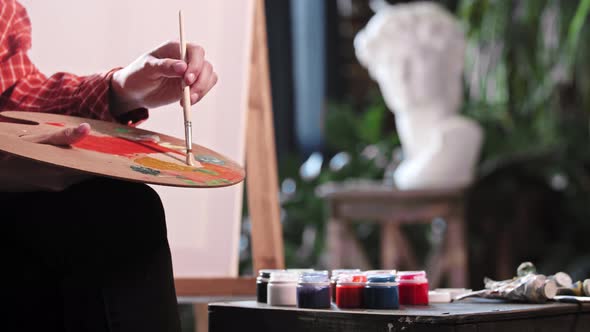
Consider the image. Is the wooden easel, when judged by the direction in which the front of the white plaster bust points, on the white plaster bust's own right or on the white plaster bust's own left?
on the white plaster bust's own right

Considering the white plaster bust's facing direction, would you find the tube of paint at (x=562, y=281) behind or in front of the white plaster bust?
in front

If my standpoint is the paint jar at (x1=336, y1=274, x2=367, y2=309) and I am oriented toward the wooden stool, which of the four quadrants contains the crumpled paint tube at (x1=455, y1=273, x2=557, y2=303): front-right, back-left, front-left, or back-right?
front-right
